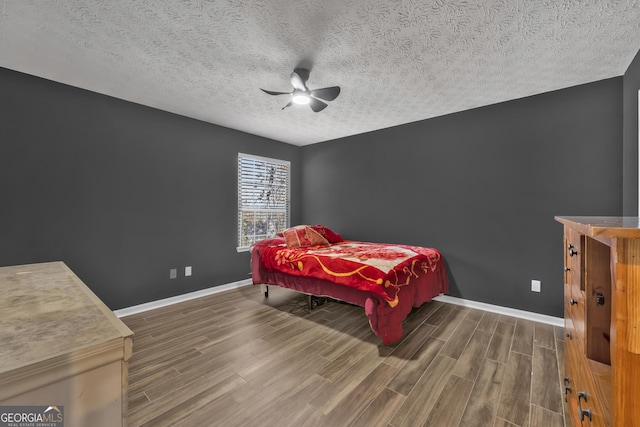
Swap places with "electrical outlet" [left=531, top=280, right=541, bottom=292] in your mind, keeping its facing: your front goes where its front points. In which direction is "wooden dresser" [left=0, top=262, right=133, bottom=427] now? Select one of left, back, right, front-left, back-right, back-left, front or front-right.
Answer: front

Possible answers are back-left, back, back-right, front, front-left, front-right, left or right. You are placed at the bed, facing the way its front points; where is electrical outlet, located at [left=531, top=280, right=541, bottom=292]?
front-left

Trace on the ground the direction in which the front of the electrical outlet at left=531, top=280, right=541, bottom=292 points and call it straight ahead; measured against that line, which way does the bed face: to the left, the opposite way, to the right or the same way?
to the left

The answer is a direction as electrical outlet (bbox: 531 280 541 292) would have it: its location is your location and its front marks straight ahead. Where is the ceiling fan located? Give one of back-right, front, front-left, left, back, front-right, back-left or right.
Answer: front-right

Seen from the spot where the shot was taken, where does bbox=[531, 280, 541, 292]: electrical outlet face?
facing the viewer

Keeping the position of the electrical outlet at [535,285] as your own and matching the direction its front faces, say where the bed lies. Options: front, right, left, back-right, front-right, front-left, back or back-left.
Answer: front-right

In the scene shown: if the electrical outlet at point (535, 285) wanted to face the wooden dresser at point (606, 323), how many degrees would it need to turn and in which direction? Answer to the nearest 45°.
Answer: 0° — it already faces it

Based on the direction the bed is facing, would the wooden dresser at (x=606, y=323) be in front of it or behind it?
in front

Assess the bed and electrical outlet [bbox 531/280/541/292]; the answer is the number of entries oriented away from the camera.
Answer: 0

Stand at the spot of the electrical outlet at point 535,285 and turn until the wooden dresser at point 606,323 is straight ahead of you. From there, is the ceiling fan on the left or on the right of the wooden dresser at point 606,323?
right

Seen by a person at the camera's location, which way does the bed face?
facing the viewer and to the right of the viewer
